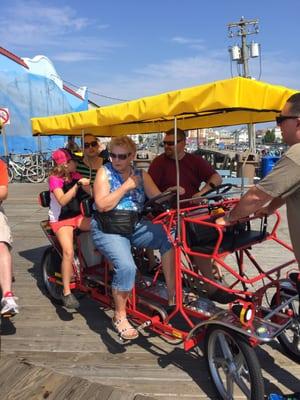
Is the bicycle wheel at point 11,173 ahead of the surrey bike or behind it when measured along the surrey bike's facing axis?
behind

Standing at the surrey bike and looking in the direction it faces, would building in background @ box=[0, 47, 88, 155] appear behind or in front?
behind

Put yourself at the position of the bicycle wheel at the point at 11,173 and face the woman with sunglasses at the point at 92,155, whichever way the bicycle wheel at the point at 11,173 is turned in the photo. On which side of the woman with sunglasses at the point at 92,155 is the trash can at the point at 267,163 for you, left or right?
left

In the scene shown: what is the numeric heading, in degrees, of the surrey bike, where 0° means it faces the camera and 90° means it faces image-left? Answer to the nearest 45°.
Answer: approximately 315°

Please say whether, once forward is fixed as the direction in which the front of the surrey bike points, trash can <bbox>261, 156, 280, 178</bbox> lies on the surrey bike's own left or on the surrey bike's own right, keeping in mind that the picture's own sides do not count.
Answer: on the surrey bike's own left

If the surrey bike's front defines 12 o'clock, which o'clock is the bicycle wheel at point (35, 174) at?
The bicycle wheel is roughly at 7 o'clock from the surrey bike.
